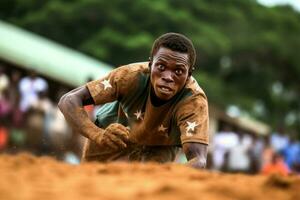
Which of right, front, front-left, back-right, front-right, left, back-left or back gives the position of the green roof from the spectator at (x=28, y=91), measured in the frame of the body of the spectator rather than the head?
back

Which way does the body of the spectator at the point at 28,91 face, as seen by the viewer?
toward the camera

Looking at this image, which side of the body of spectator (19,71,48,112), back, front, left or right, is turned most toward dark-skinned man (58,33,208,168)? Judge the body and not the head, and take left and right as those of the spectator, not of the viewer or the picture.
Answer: front

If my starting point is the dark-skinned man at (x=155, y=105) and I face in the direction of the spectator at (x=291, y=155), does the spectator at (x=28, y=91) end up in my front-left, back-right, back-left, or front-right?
front-left

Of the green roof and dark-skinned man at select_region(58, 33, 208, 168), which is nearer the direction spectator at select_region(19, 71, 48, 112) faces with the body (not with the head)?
the dark-skinned man

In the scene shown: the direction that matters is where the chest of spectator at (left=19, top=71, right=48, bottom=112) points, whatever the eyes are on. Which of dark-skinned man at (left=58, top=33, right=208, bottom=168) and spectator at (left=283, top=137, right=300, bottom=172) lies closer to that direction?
the dark-skinned man

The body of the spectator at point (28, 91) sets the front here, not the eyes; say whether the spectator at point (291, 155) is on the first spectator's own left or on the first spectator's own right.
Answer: on the first spectator's own left

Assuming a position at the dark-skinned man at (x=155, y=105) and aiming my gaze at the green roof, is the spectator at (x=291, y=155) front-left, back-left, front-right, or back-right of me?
front-right
